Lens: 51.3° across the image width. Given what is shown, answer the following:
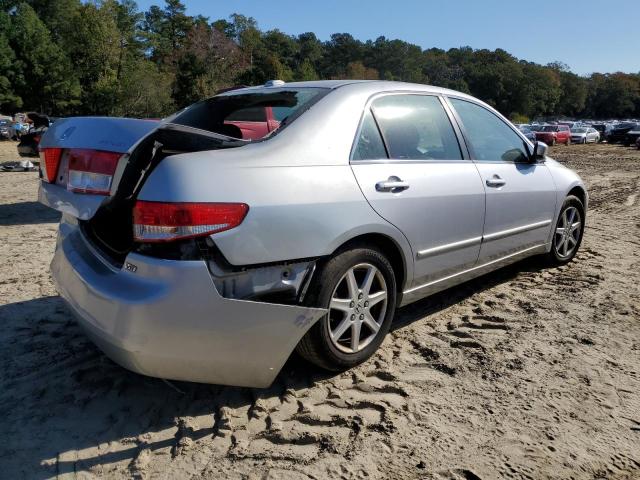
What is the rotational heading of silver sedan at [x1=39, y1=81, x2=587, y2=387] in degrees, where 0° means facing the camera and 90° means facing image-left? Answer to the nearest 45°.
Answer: approximately 225°

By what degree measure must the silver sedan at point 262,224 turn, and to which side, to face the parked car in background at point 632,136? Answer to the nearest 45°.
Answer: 0° — it already faces it

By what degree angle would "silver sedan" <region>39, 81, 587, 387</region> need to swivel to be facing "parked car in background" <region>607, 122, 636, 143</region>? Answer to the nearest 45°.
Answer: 0° — it already faces it

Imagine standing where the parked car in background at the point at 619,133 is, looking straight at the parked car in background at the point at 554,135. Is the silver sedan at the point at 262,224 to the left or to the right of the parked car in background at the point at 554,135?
left

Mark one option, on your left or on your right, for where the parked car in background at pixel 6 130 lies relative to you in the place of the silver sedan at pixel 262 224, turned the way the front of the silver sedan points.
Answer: on your left

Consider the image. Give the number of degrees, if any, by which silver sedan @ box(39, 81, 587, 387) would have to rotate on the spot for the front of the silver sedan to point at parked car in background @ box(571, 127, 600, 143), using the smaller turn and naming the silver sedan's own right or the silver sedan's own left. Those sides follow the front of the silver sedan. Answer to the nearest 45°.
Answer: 0° — it already faces it
